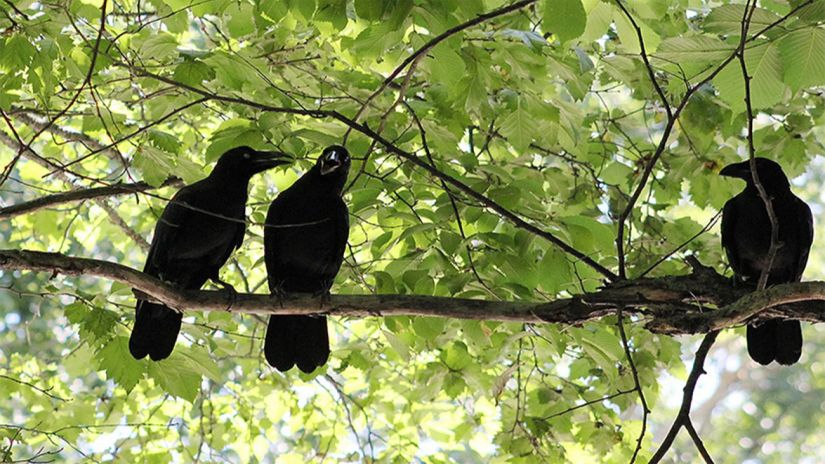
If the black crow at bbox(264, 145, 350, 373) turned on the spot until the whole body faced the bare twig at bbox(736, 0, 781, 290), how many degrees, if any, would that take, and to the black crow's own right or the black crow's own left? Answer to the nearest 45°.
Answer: approximately 45° to the black crow's own left

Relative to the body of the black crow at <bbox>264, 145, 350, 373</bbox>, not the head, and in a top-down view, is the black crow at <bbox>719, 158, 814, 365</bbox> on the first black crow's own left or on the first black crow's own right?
on the first black crow's own left

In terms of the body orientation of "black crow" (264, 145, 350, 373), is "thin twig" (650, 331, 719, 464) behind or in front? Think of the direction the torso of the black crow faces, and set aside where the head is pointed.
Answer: in front

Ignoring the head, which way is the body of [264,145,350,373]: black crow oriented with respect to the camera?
toward the camera
